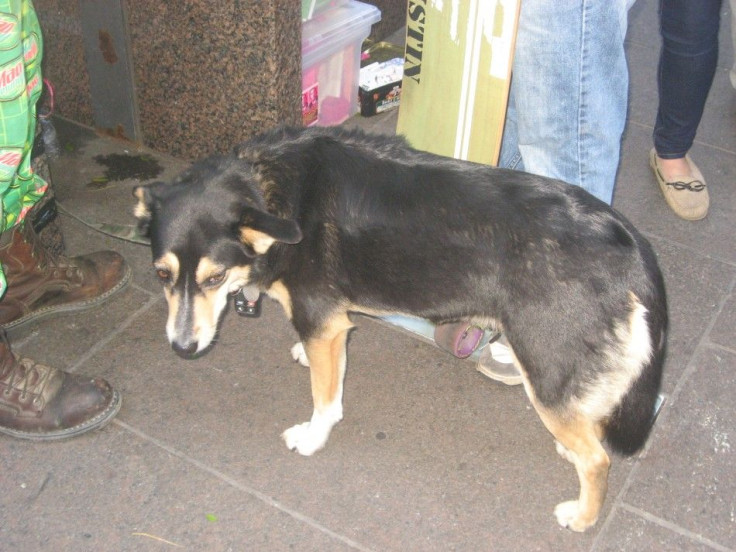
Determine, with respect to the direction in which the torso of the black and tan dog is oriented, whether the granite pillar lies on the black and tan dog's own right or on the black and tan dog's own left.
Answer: on the black and tan dog's own right

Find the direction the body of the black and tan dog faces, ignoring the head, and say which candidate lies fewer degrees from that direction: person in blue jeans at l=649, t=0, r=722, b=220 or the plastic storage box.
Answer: the plastic storage box

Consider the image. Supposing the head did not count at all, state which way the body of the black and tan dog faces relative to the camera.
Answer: to the viewer's left

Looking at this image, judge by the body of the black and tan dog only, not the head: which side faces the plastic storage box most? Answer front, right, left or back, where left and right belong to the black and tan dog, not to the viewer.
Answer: right

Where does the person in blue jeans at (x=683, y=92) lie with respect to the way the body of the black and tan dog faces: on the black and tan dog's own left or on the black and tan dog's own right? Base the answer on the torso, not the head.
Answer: on the black and tan dog's own right

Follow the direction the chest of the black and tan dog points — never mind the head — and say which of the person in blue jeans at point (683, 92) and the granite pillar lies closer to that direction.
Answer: the granite pillar
